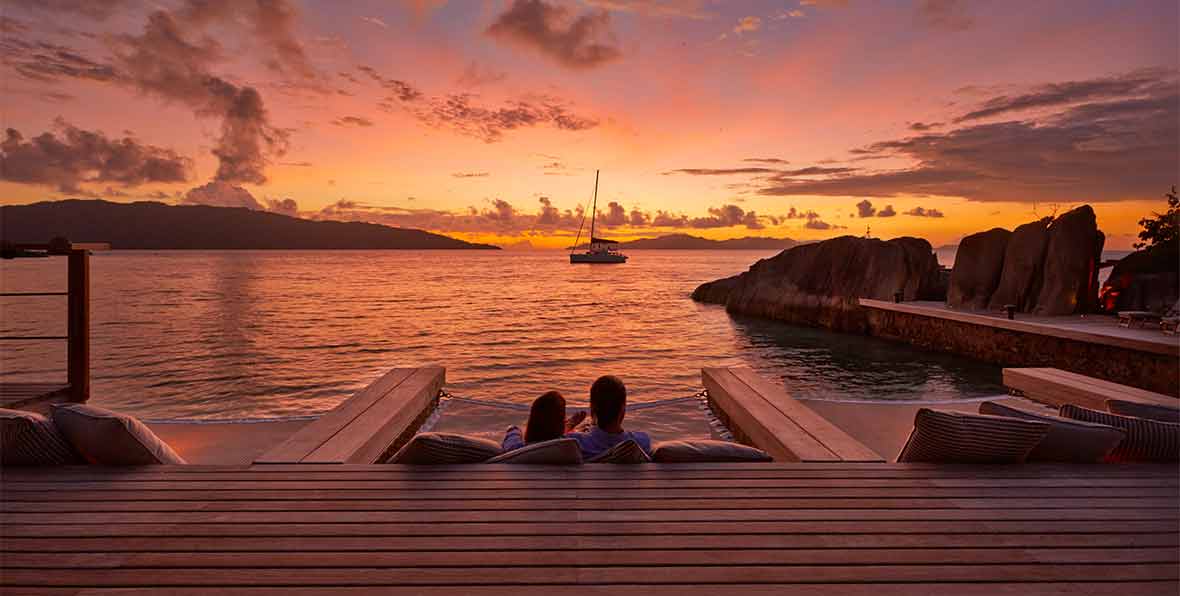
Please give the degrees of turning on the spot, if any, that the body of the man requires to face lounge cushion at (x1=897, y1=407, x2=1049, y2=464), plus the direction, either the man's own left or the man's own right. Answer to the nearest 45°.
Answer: approximately 90° to the man's own right

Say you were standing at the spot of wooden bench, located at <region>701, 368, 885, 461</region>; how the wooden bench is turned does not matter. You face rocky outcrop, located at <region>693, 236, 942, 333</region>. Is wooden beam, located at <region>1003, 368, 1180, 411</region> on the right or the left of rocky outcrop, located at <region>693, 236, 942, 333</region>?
right

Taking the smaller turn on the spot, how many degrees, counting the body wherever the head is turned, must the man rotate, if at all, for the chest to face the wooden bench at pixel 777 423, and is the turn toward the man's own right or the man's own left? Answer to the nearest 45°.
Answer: approximately 45° to the man's own right

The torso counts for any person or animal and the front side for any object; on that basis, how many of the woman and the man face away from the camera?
2

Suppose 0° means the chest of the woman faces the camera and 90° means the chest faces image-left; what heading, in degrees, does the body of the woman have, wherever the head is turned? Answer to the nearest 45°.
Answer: approximately 180°

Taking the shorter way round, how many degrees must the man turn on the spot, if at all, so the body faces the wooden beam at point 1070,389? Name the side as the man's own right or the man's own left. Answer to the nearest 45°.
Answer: approximately 45° to the man's own right

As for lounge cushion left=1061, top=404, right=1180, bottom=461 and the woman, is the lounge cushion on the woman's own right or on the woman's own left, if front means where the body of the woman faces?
on the woman's own right

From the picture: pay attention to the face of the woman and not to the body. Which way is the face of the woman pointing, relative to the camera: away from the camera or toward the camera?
away from the camera

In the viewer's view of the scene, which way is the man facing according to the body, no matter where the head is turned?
away from the camera

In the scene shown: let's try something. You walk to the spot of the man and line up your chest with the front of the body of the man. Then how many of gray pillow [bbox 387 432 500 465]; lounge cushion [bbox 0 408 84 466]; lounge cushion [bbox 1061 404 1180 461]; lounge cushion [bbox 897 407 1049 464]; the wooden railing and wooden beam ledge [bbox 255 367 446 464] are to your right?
2

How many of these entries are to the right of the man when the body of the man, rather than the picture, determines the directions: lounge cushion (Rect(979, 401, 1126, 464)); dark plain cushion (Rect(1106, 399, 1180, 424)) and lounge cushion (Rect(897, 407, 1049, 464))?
3

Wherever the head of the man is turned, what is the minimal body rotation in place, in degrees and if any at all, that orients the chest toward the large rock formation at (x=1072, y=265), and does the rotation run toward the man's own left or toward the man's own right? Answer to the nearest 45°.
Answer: approximately 45° to the man's own right

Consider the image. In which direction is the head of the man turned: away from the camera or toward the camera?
away from the camera

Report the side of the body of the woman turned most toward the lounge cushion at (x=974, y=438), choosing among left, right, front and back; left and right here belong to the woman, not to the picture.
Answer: right

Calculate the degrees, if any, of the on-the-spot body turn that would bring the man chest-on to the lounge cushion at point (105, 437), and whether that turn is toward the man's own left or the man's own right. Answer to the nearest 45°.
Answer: approximately 90° to the man's own left
